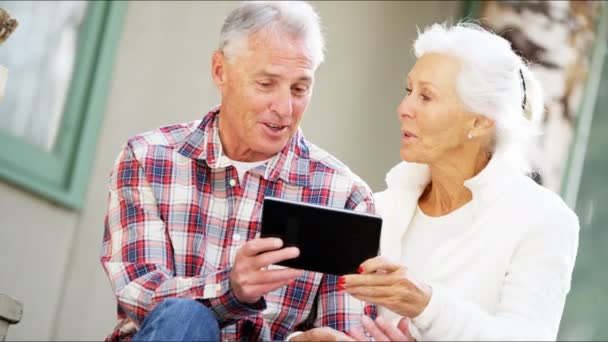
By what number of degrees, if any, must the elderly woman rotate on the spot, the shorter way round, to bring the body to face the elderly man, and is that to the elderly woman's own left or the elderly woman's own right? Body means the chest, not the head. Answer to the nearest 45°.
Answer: approximately 45° to the elderly woman's own right

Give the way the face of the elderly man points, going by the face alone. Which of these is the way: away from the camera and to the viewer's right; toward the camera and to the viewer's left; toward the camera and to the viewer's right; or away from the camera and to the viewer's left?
toward the camera and to the viewer's right

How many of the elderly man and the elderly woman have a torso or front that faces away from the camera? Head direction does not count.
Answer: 0

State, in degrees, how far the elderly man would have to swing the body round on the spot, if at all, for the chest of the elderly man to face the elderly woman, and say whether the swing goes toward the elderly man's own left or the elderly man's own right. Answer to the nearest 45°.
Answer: approximately 90° to the elderly man's own left

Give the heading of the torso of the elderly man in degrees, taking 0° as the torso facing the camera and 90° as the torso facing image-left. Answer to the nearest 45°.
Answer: approximately 0°
